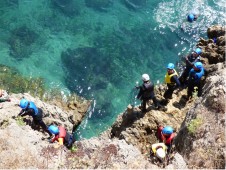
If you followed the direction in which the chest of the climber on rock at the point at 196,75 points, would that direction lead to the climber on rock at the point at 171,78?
yes

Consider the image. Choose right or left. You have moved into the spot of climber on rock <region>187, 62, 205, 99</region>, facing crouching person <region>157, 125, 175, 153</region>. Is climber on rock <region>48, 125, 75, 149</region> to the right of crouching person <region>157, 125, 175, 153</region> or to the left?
right

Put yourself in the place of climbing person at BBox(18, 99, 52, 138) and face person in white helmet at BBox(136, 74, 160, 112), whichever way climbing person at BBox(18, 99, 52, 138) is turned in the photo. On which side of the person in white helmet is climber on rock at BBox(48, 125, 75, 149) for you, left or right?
right
